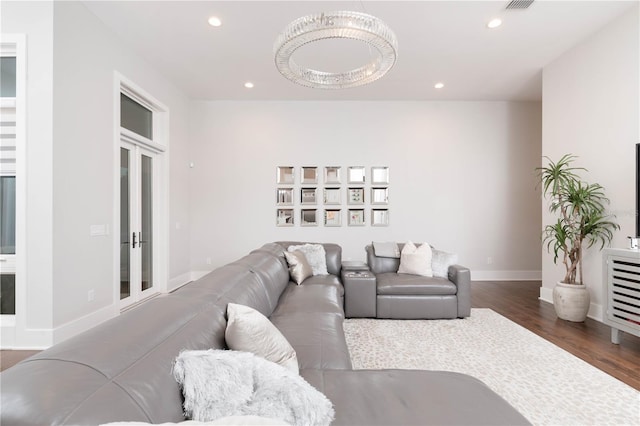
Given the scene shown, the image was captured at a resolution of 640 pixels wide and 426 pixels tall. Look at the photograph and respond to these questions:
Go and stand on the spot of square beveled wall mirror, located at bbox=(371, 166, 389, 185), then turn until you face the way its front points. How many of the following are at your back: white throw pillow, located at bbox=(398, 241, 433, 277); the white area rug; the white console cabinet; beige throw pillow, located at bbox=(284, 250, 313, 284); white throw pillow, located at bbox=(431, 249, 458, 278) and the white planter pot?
0

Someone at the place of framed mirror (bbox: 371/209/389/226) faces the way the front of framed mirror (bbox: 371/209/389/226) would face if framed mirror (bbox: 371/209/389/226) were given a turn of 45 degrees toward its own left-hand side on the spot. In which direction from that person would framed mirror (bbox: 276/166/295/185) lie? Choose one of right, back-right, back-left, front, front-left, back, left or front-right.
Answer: back-right

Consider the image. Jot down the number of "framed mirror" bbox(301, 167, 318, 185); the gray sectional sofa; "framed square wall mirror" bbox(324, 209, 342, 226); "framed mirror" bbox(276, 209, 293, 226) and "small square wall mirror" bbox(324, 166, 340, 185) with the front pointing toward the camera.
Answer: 4

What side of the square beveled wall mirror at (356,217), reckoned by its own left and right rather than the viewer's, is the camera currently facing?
front

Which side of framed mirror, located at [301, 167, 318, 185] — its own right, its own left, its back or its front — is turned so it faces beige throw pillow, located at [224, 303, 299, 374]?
front

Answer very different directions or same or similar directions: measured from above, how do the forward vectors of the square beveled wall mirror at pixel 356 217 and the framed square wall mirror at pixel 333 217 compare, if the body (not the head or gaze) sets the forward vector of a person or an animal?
same or similar directions

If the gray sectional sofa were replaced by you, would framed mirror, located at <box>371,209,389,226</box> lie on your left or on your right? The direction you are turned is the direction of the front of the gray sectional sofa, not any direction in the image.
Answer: on your left

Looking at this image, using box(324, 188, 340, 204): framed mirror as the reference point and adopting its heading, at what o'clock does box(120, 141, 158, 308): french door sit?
The french door is roughly at 2 o'clock from the framed mirror.

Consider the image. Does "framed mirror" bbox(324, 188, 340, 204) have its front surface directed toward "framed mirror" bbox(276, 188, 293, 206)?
no

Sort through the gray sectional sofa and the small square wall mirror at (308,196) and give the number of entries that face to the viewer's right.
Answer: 1

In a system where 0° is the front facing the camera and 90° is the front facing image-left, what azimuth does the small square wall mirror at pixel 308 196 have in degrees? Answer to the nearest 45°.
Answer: approximately 0°

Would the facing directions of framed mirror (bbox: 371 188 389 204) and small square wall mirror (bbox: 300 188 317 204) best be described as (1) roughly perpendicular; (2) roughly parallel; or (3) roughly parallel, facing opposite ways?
roughly parallel

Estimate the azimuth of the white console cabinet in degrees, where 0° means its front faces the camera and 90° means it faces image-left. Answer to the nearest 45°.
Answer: approximately 45°

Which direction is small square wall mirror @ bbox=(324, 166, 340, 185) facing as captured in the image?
toward the camera

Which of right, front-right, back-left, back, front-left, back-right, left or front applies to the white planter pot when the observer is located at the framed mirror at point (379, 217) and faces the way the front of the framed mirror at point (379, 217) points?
front-left

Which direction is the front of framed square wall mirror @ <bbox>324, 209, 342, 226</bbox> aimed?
toward the camera

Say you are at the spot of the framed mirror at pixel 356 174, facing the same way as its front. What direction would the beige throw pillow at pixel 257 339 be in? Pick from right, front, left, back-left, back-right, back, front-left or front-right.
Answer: front

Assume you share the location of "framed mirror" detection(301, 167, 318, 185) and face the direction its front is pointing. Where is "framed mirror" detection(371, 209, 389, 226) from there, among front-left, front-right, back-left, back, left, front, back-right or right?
left

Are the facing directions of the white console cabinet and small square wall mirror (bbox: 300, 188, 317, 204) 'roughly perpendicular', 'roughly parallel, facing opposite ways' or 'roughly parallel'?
roughly perpendicular

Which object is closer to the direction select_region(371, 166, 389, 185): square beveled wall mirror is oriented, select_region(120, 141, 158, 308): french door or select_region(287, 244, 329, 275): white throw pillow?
the white throw pillow

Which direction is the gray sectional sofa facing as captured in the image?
to the viewer's right

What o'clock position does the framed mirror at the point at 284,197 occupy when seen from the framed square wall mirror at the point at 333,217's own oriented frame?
the framed mirror at the point at 284,197 is roughly at 3 o'clock from the framed square wall mirror at the point at 333,217.

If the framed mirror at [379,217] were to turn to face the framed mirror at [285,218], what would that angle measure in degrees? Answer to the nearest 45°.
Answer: approximately 90° to its right

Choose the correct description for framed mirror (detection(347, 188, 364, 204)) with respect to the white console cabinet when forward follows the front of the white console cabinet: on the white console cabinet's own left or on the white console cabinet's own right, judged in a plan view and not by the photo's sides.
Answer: on the white console cabinet's own right
